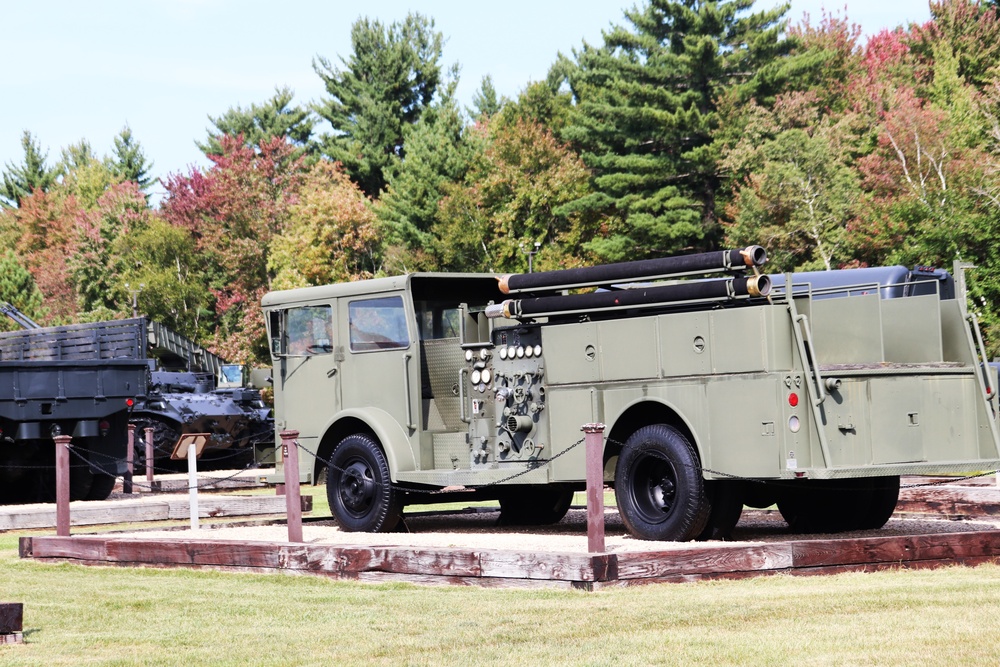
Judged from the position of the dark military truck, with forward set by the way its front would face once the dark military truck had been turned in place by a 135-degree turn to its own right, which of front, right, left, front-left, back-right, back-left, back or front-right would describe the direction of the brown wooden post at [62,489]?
front-right

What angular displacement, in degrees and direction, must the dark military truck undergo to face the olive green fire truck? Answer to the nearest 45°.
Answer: approximately 135° to its right

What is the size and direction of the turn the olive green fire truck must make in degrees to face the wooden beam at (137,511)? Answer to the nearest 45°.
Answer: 0° — it already faces it

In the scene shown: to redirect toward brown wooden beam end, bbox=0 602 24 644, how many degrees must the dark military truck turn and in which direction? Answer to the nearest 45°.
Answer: approximately 180°

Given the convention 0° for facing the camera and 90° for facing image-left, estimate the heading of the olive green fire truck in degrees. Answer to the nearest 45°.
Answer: approximately 135°

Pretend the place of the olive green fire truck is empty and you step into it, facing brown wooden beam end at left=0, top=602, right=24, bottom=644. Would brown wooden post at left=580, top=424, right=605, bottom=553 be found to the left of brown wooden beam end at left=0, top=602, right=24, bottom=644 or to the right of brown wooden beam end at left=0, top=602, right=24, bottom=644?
left

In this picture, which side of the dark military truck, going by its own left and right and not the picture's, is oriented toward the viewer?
back

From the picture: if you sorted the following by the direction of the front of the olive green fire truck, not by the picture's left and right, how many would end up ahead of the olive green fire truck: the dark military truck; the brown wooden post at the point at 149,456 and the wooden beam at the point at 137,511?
3
